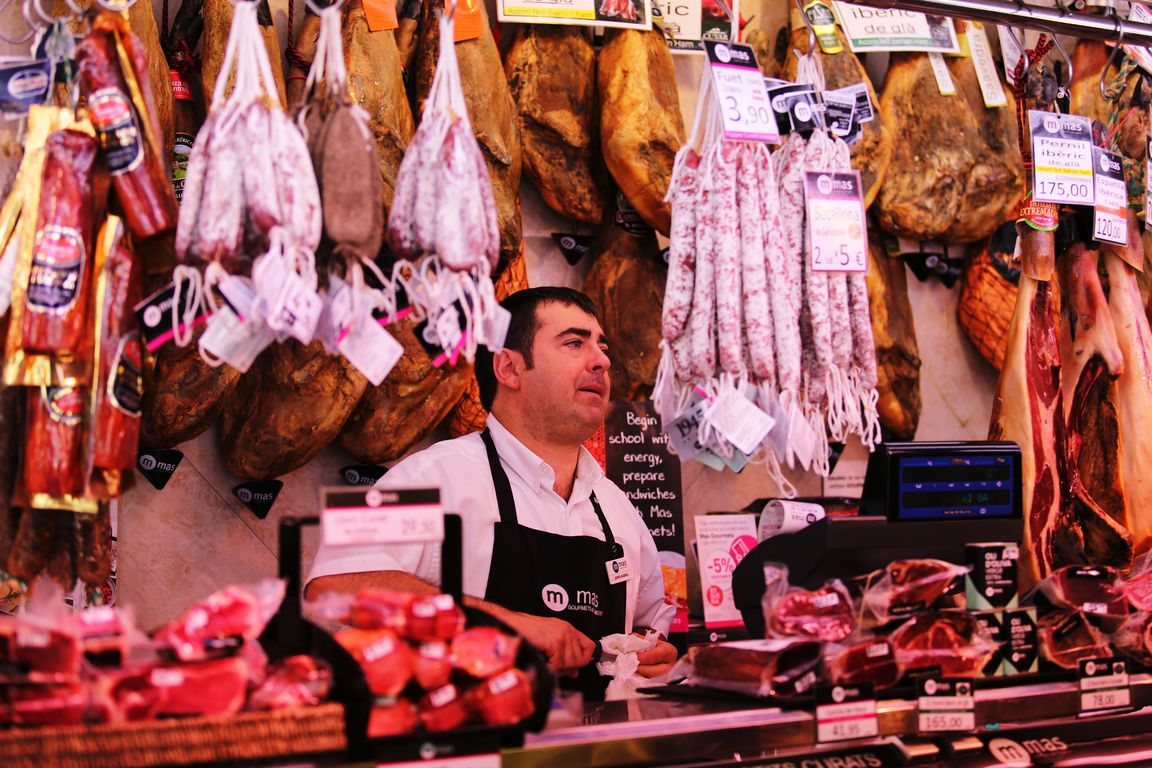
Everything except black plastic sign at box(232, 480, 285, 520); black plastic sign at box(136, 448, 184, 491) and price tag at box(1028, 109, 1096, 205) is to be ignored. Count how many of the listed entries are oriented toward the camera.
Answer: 3

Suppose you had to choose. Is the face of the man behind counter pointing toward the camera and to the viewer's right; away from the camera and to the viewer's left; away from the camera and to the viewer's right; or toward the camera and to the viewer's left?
toward the camera and to the viewer's right

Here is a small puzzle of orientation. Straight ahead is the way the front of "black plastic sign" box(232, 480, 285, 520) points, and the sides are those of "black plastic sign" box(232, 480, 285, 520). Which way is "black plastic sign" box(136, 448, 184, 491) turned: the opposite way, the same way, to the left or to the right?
the same way

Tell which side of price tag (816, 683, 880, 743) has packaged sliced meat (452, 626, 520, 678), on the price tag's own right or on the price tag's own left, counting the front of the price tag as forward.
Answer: on the price tag's own right

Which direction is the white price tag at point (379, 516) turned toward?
toward the camera

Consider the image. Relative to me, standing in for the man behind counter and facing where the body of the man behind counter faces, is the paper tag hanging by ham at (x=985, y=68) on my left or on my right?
on my left

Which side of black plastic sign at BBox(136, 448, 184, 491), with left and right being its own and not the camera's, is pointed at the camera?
front

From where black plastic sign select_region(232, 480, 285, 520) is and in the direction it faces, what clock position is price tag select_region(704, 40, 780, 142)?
The price tag is roughly at 10 o'clock from the black plastic sign.

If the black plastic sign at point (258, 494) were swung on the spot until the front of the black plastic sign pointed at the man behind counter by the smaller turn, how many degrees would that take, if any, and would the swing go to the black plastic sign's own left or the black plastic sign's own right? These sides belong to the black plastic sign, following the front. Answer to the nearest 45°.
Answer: approximately 45° to the black plastic sign's own left

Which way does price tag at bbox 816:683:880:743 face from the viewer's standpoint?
toward the camera

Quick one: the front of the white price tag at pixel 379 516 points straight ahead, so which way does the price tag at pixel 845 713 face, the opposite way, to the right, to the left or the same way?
the same way
